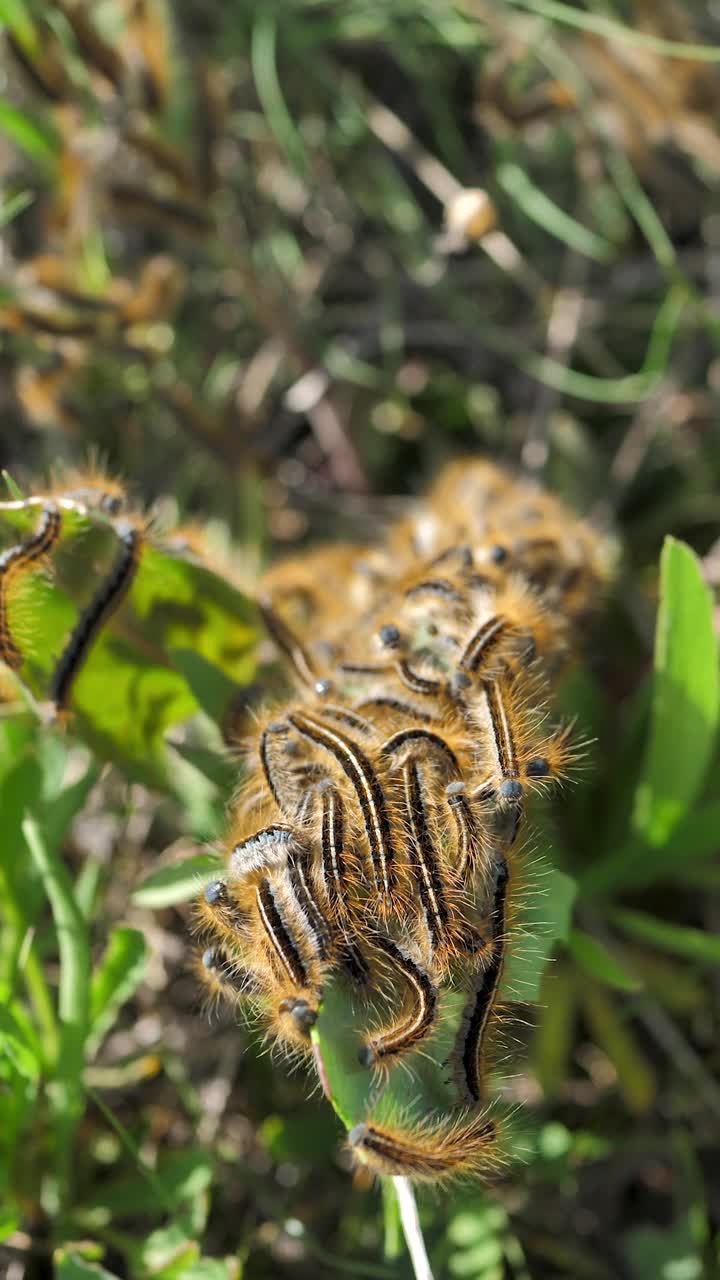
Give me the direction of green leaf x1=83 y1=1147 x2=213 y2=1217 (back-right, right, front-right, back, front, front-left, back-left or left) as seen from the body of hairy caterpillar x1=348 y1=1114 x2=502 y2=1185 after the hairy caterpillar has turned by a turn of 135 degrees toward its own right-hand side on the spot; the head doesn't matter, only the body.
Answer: left

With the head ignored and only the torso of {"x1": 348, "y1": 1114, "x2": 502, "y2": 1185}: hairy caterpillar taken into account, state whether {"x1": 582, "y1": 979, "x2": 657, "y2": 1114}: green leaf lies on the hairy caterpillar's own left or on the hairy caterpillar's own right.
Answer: on the hairy caterpillar's own right

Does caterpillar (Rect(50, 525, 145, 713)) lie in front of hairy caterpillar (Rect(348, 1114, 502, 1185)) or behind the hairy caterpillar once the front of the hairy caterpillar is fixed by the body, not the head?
in front

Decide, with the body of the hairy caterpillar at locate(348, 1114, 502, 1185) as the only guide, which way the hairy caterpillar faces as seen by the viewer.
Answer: to the viewer's left

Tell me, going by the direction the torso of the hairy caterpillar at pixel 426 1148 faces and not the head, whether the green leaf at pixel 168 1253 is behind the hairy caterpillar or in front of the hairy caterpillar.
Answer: in front

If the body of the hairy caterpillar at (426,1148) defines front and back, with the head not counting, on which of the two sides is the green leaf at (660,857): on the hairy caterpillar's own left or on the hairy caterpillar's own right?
on the hairy caterpillar's own right

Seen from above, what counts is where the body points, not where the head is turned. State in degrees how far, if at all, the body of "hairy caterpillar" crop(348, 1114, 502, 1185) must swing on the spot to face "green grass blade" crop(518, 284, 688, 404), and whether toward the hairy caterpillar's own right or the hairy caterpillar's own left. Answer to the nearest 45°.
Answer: approximately 90° to the hairy caterpillar's own right
